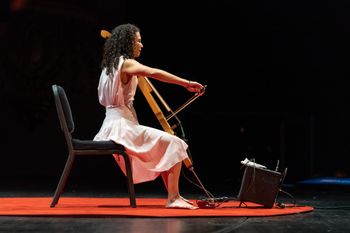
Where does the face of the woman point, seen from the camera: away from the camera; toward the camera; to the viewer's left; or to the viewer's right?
to the viewer's right

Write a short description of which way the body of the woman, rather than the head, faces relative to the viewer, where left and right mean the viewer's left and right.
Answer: facing to the right of the viewer

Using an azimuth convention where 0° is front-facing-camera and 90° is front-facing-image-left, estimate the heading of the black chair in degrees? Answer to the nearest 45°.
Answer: approximately 270°
